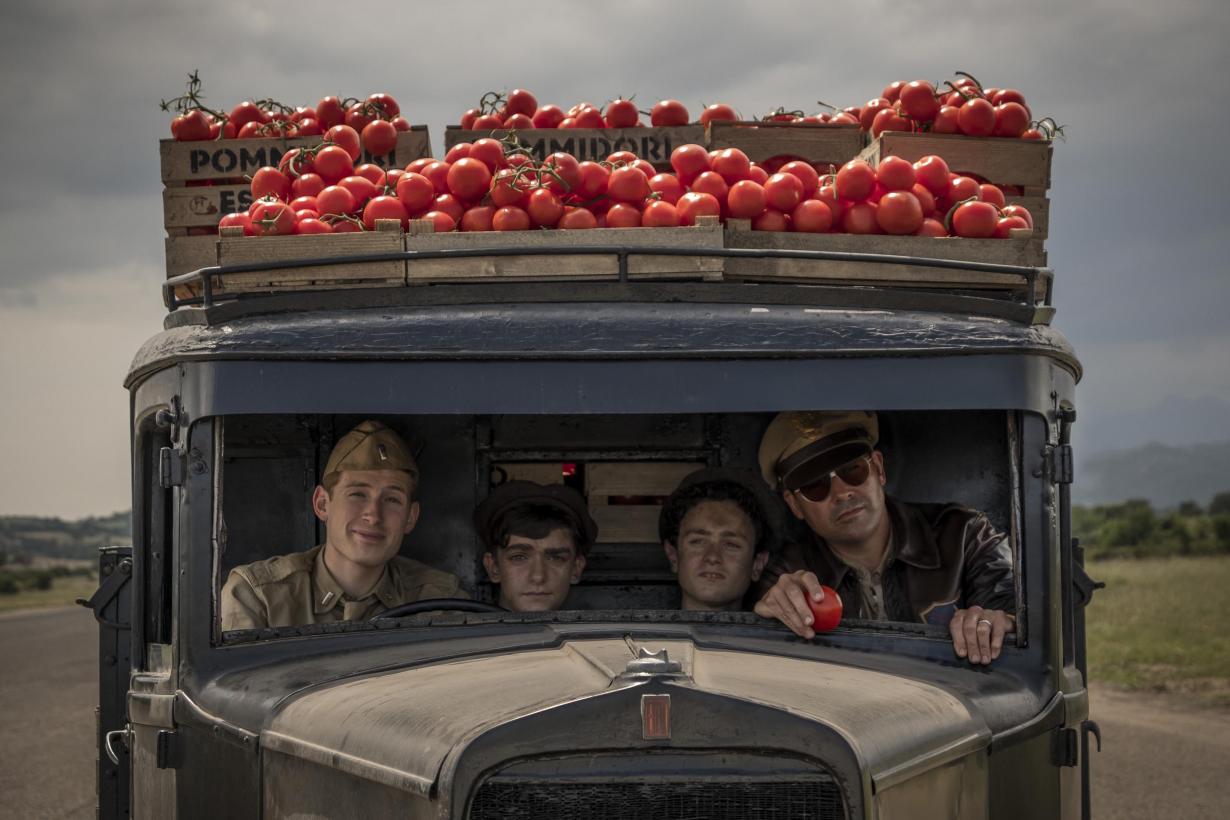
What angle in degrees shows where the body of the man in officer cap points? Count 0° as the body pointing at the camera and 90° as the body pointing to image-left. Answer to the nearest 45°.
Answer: approximately 0°

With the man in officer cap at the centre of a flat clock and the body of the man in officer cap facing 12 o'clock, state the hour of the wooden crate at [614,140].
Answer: The wooden crate is roughly at 5 o'clock from the man in officer cap.

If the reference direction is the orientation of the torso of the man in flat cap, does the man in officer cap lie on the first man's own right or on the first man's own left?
on the first man's own left

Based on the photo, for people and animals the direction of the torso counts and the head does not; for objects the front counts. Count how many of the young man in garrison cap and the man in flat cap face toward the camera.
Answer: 2

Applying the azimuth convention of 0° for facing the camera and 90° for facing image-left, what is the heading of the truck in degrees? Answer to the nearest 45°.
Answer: approximately 0°

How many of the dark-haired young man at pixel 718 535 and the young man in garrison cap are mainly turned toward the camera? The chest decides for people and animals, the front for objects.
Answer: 2

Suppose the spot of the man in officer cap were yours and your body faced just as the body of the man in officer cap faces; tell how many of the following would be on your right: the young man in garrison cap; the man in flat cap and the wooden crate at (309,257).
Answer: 3

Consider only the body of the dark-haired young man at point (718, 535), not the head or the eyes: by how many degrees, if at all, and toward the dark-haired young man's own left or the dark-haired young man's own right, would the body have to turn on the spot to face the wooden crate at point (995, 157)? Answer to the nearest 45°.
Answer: approximately 135° to the dark-haired young man's own left
